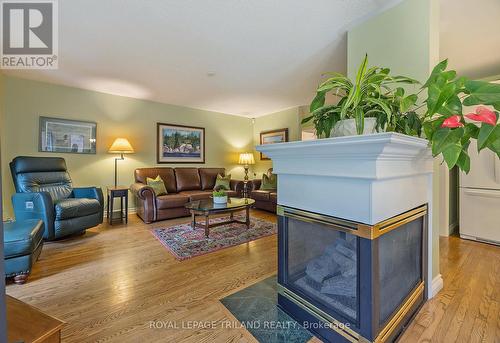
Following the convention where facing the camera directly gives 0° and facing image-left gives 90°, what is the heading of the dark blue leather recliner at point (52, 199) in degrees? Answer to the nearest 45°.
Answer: approximately 315°

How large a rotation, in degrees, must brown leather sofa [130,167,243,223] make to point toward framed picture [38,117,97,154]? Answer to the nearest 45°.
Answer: approximately 135° to its right

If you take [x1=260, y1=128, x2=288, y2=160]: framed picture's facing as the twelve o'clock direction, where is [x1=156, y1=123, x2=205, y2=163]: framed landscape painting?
The framed landscape painting is roughly at 1 o'clock from the framed picture.

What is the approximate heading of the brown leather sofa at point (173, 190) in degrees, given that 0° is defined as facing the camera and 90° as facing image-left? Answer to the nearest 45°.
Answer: approximately 315°

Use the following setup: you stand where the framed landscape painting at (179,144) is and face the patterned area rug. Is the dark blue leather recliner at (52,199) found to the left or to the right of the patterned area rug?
right

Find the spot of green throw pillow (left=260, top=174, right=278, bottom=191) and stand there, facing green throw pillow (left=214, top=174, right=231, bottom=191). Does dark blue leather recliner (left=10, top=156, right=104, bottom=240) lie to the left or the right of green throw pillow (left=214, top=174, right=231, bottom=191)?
left

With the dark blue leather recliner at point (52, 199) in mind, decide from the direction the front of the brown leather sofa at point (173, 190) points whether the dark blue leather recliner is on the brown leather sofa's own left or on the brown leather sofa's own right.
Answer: on the brown leather sofa's own right

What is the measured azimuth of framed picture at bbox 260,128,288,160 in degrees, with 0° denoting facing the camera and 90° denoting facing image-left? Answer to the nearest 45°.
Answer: approximately 45°

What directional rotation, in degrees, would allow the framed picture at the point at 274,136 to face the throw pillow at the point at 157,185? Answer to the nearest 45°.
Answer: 0° — it already faces it
